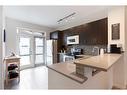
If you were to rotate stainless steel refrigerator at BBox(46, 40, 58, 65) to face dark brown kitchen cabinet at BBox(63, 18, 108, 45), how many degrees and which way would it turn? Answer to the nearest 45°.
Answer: approximately 90° to its left

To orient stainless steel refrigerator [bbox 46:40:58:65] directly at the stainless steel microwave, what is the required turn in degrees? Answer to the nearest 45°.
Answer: approximately 90° to its left

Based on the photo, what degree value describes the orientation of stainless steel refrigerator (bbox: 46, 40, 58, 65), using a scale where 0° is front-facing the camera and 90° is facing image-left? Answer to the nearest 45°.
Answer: approximately 45°

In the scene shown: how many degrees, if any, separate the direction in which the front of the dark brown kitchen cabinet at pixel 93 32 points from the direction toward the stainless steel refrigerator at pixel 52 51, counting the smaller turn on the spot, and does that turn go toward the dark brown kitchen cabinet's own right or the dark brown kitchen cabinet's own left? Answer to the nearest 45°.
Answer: approximately 90° to the dark brown kitchen cabinet's own right

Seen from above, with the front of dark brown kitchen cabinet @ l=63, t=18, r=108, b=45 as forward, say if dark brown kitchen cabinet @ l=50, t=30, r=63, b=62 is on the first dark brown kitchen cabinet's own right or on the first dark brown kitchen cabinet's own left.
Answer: on the first dark brown kitchen cabinet's own right

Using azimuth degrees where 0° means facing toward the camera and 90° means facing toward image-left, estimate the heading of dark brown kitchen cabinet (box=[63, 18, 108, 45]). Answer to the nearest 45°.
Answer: approximately 45°
